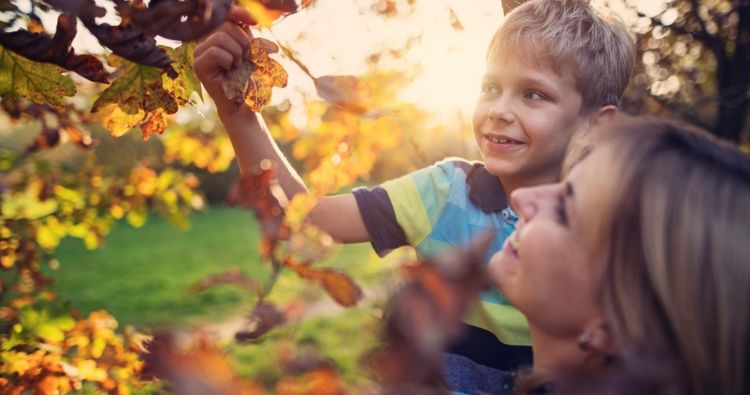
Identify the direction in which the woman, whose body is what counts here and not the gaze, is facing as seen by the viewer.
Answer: to the viewer's left

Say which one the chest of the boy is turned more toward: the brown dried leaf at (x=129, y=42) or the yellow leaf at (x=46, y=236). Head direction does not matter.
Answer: the brown dried leaf

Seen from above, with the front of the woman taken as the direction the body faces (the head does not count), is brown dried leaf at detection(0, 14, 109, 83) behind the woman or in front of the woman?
in front

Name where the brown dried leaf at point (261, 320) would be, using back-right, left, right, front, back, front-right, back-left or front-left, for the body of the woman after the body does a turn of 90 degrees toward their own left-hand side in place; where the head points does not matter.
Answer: front-right

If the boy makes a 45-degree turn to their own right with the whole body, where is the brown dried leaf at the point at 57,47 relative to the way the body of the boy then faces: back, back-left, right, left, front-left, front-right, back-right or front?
front-left

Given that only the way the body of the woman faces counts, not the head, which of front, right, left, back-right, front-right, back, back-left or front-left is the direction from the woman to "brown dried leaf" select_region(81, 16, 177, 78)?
front

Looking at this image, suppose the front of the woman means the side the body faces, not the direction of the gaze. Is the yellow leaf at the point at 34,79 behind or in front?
in front

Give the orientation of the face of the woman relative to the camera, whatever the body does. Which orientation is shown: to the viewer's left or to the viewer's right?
to the viewer's left

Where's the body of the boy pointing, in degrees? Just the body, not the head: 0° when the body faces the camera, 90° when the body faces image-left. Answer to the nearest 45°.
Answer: approximately 45°

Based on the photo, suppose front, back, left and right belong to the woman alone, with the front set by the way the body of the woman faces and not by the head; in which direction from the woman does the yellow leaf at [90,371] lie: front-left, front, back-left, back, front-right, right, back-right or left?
front

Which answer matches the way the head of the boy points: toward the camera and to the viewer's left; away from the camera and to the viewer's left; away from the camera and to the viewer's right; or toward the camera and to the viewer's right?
toward the camera and to the viewer's left
